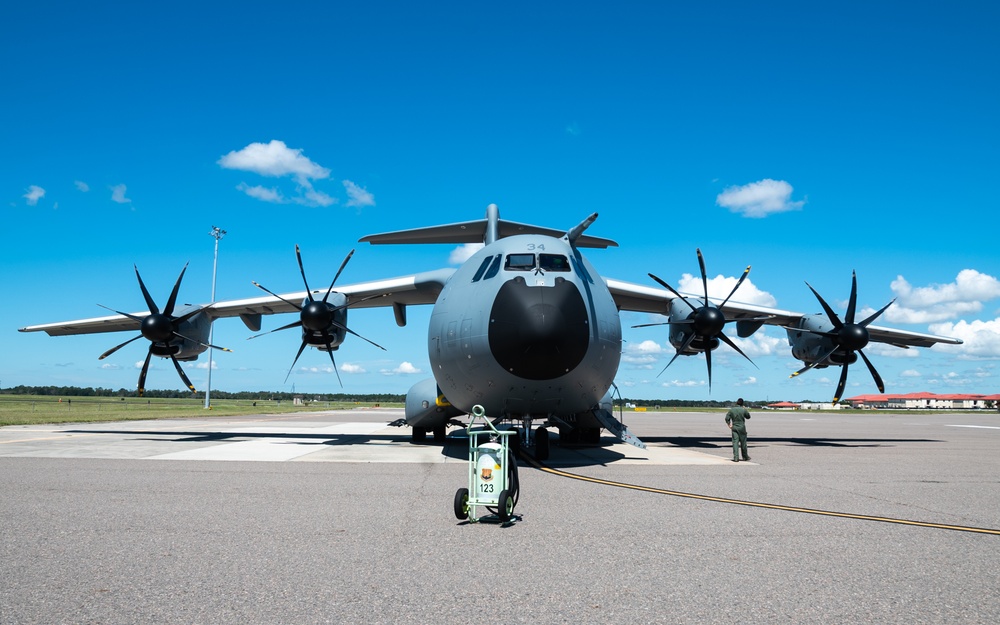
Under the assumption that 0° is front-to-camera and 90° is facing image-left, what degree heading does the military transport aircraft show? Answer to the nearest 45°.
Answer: approximately 0°

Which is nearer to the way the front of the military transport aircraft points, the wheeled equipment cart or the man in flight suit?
the wheeled equipment cart

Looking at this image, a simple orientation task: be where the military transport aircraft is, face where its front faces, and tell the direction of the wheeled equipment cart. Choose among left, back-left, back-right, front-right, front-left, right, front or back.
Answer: front

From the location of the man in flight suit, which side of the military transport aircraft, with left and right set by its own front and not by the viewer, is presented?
front
